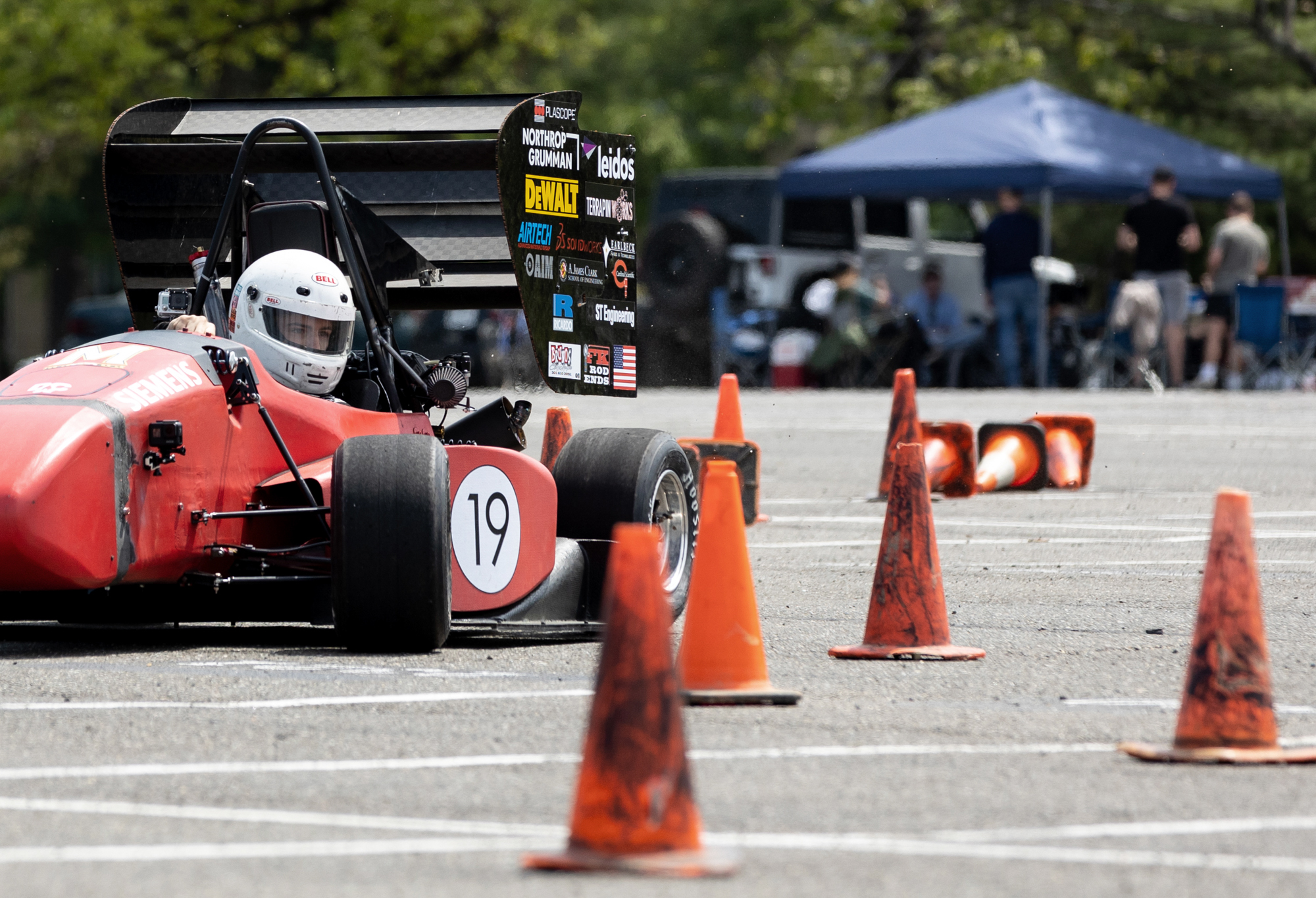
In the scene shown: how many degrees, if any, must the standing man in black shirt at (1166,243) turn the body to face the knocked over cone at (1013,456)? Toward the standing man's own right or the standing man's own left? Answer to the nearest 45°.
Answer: approximately 180°

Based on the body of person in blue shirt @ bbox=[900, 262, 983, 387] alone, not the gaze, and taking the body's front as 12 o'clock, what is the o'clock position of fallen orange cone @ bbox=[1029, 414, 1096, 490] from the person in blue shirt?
The fallen orange cone is roughly at 12 o'clock from the person in blue shirt.

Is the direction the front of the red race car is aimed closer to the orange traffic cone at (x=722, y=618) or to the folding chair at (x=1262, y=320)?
the orange traffic cone

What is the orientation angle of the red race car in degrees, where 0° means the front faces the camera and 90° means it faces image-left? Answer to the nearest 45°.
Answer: approximately 45°

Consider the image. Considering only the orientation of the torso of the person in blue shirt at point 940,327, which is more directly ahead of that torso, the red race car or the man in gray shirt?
the red race car

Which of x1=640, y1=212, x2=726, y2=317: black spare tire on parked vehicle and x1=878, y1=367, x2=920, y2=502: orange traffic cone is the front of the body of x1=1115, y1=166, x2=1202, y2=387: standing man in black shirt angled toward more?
the orange traffic cone

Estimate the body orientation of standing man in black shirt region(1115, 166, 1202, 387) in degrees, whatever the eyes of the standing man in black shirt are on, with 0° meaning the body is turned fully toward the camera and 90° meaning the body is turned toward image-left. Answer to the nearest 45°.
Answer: approximately 0°

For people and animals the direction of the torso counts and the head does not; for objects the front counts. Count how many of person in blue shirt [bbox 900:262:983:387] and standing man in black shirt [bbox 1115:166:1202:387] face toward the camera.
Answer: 2

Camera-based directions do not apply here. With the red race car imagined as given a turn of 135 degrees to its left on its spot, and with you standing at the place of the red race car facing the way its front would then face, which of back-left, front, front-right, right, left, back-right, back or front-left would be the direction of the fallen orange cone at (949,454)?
front-left

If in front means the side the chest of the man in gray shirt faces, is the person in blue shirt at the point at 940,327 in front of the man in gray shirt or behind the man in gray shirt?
in front

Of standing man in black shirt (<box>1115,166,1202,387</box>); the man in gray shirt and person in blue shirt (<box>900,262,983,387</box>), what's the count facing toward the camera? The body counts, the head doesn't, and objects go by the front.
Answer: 2

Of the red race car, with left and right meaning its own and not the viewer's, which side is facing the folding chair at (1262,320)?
back
